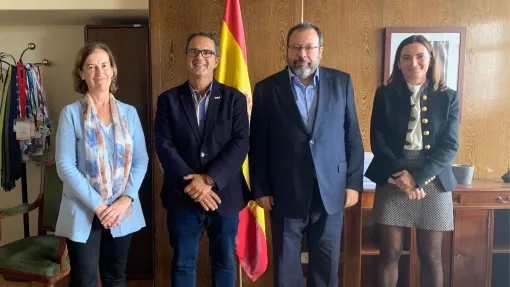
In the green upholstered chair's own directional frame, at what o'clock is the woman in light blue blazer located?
The woman in light blue blazer is roughly at 10 o'clock from the green upholstered chair.

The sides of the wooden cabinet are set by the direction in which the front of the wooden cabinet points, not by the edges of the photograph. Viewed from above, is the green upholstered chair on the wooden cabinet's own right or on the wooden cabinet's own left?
on the wooden cabinet's own right

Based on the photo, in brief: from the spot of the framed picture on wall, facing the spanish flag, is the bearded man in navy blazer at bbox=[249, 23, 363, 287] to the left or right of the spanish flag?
left

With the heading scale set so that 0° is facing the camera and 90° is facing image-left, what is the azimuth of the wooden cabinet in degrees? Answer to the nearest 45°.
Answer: approximately 0°

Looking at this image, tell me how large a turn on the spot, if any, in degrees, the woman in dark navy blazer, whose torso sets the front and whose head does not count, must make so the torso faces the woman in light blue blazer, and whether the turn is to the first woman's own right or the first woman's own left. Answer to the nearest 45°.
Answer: approximately 45° to the first woman's own right
